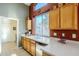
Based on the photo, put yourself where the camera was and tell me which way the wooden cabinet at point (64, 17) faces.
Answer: facing the viewer and to the left of the viewer

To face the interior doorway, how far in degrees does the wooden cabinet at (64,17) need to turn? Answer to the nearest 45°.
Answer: approximately 45° to its right

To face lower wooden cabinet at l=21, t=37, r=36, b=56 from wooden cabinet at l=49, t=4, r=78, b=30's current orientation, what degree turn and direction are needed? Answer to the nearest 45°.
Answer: approximately 45° to its right
